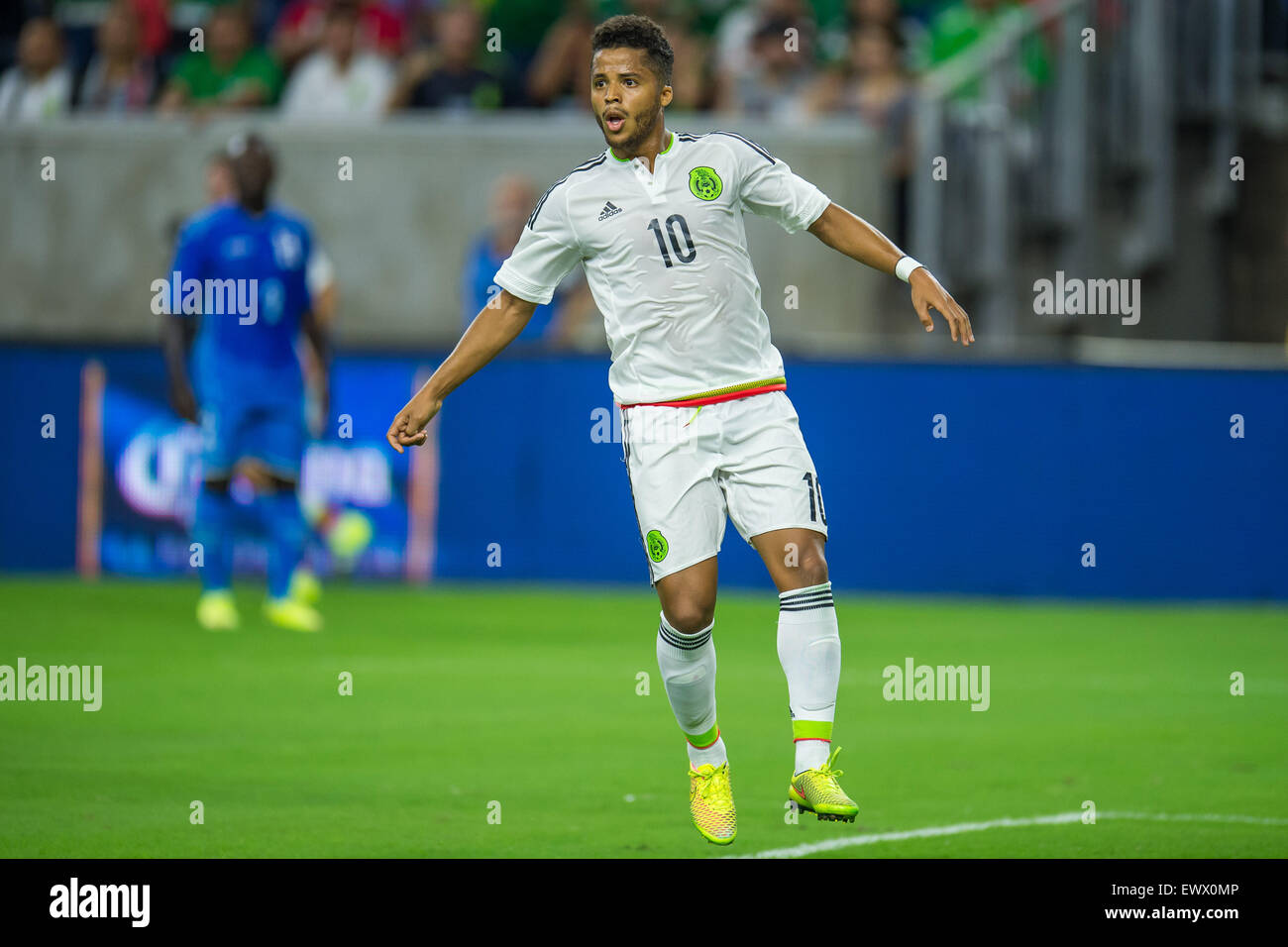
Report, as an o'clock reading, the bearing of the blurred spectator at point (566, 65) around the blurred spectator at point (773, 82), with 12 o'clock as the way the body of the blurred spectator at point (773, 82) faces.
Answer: the blurred spectator at point (566, 65) is roughly at 3 o'clock from the blurred spectator at point (773, 82).

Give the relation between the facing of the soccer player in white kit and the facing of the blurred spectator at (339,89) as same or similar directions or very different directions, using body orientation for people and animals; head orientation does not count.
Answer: same or similar directions

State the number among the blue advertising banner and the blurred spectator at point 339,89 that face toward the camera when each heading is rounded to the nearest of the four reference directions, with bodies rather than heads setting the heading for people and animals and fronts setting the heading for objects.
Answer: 2

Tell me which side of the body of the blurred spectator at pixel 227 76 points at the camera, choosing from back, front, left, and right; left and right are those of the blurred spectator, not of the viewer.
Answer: front

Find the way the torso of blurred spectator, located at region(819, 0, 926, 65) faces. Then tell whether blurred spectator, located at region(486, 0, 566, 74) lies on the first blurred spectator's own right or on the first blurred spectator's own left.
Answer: on the first blurred spectator's own right

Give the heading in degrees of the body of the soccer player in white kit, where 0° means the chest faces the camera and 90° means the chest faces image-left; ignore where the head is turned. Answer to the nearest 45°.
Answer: approximately 0°

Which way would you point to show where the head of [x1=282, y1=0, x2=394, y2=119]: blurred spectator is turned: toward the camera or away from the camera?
toward the camera

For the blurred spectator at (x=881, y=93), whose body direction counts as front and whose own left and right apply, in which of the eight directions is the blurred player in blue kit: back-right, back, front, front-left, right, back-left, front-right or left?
front

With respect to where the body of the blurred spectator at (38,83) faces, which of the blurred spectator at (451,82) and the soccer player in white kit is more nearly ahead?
the soccer player in white kit

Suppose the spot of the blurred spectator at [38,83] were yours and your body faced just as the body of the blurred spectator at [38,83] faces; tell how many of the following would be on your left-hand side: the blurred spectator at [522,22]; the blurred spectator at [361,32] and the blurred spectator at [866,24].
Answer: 3
